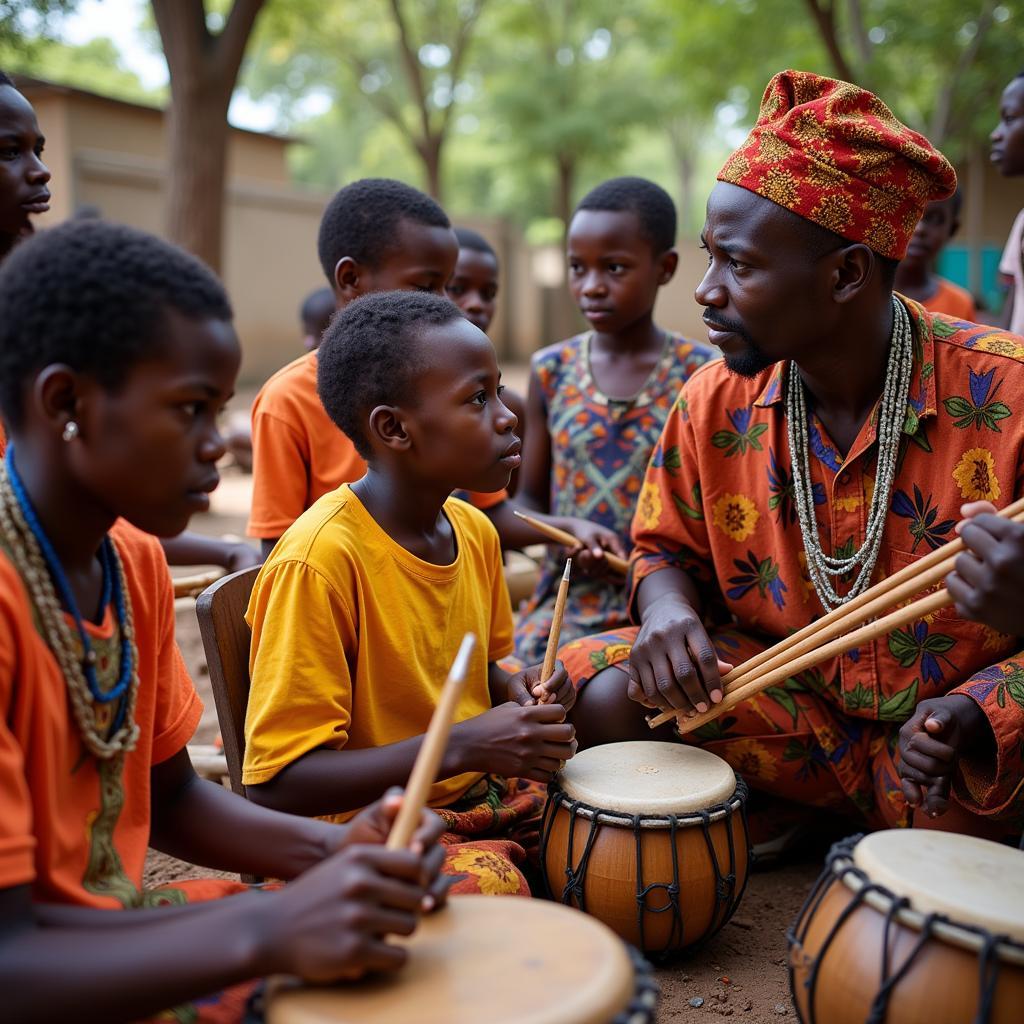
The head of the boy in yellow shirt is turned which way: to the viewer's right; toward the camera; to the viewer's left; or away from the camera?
to the viewer's right

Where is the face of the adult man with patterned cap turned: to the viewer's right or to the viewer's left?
to the viewer's left

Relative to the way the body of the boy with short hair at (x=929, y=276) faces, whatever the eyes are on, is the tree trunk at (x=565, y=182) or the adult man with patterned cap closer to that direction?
the adult man with patterned cap

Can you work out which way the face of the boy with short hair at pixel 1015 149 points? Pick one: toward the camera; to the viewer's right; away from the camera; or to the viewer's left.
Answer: to the viewer's left

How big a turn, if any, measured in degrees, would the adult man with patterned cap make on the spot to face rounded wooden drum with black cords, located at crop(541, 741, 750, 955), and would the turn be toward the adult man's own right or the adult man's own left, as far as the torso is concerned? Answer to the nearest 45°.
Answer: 0° — they already face it

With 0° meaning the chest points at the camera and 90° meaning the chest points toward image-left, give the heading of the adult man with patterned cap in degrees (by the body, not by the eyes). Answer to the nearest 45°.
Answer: approximately 45°

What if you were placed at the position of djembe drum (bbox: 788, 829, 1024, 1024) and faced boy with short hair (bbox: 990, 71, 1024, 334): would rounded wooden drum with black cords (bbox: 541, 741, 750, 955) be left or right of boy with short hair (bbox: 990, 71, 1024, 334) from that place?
left

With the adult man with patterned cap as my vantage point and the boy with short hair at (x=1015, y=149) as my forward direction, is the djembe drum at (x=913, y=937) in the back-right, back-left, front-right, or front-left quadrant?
back-right

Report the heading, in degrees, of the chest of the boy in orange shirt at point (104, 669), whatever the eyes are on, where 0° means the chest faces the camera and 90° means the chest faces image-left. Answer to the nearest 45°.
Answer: approximately 315°
